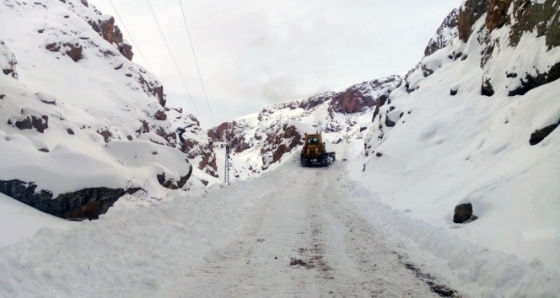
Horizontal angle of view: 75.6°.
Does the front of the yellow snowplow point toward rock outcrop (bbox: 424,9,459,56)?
no

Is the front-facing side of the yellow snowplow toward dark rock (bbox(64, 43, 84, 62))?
no

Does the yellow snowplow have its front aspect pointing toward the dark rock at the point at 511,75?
no

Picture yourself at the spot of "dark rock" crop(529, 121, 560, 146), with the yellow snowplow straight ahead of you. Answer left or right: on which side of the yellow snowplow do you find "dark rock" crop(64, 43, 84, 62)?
left
